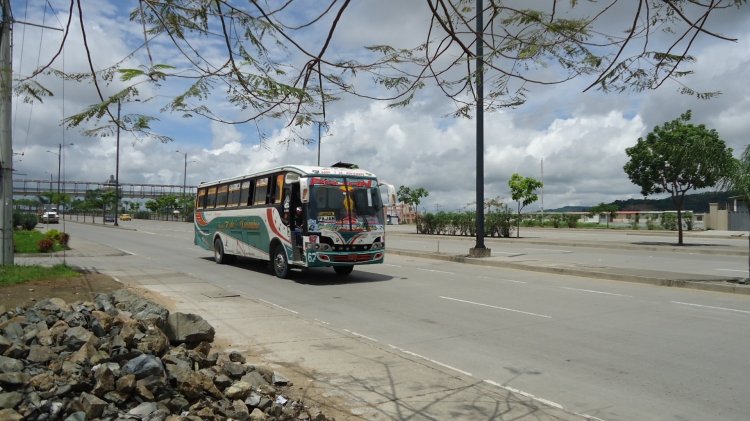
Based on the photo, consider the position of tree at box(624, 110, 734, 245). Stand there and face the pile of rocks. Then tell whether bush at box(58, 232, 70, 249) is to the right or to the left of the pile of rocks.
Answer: right

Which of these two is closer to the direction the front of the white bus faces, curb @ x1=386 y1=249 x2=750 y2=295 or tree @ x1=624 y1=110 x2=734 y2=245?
the curb

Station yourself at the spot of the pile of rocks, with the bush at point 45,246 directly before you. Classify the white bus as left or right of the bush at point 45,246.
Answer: right

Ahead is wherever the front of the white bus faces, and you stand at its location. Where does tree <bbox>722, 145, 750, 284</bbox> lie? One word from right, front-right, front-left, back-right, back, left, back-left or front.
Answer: front-left

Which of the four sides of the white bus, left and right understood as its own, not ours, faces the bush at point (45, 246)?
back

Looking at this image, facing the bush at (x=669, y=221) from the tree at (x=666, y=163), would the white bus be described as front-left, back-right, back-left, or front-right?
back-left

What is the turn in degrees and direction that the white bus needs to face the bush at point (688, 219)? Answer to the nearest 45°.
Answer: approximately 90° to its left

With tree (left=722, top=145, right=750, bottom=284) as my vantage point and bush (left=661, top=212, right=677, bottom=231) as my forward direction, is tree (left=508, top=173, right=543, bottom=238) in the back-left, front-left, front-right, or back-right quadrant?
front-left

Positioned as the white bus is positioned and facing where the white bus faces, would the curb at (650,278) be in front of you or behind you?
in front

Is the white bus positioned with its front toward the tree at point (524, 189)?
no

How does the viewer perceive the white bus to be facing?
facing the viewer and to the right of the viewer

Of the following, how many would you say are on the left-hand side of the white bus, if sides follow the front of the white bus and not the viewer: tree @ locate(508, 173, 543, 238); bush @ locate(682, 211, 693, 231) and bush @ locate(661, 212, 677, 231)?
3

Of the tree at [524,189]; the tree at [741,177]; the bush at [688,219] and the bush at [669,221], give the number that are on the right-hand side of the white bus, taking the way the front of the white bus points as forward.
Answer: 0

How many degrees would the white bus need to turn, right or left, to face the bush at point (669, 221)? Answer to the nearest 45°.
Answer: approximately 90° to its left

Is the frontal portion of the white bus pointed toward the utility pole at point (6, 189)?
no

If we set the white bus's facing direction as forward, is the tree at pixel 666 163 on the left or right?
on its left

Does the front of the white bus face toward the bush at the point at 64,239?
no

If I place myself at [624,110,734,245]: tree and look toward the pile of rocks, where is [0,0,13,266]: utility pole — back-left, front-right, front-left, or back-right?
front-right
